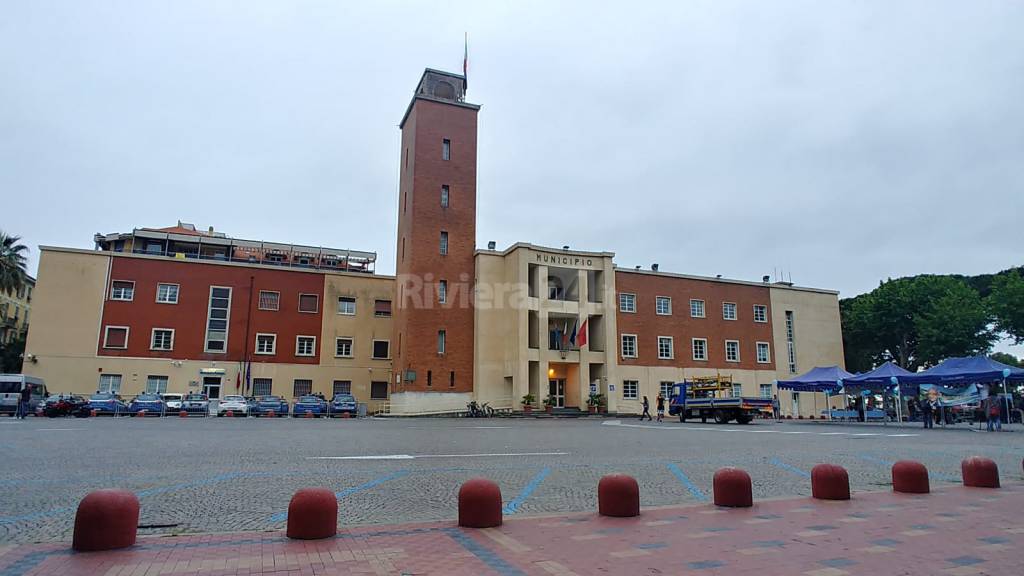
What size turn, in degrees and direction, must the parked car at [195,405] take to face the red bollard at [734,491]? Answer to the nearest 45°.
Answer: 0° — it already faces it

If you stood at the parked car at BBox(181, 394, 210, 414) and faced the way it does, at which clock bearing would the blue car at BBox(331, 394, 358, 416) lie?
The blue car is roughly at 9 o'clock from the parked car.

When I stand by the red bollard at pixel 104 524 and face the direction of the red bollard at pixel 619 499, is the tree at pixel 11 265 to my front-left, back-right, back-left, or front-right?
back-left

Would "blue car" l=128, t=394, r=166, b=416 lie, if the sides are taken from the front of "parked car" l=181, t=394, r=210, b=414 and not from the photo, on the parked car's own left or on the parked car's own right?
on the parked car's own right

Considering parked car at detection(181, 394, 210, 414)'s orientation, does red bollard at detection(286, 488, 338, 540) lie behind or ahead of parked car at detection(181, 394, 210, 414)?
ahead

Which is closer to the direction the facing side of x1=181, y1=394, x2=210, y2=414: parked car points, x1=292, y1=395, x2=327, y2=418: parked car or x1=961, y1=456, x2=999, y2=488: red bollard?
the red bollard

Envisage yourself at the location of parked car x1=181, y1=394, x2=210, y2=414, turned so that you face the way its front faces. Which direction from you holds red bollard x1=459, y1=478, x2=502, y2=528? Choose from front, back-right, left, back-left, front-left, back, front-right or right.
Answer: front

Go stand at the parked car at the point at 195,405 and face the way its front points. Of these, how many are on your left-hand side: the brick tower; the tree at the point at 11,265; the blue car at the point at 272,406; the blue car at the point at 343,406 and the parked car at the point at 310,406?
4

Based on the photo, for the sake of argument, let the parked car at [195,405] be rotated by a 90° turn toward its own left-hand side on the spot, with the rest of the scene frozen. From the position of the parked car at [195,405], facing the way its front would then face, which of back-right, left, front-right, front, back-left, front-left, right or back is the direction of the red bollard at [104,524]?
right

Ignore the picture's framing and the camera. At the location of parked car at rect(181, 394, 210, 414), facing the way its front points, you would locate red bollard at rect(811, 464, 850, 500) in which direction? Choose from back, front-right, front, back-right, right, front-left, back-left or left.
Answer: front

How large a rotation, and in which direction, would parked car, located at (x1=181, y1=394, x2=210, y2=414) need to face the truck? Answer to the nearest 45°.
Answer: approximately 45° to its left

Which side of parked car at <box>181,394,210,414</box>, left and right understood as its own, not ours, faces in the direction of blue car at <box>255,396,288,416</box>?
left

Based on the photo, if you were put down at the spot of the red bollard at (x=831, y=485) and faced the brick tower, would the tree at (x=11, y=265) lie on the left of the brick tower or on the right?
left

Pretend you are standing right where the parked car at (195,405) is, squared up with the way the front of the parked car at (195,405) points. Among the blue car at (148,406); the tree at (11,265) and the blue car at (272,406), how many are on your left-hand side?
1

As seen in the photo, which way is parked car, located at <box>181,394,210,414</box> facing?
toward the camera
